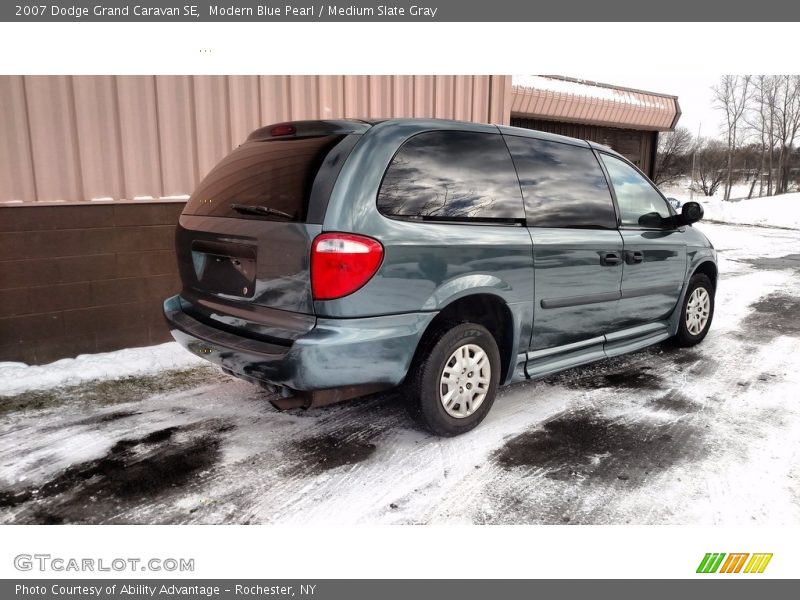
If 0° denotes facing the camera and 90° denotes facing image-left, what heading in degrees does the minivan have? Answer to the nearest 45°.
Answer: approximately 225°

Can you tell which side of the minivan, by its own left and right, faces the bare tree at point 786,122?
front

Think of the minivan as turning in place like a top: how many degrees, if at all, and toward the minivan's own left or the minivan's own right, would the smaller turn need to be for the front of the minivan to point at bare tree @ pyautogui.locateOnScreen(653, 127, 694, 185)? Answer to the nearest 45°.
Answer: approximately 45° to the minivan's own left

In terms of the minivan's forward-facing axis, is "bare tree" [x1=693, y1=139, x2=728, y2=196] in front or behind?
in front
